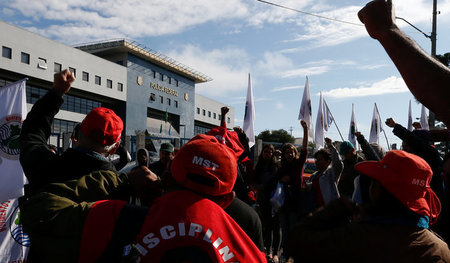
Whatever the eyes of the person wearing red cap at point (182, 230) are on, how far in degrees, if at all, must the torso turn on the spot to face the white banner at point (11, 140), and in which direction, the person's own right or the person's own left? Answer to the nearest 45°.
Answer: approximately 45° to the person's own left

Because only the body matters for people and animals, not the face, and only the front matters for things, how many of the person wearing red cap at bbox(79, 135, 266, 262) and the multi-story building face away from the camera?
1

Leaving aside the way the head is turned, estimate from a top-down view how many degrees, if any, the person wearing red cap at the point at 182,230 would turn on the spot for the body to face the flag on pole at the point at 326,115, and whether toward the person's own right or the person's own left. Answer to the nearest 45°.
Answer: approximately 45° to the person's own right

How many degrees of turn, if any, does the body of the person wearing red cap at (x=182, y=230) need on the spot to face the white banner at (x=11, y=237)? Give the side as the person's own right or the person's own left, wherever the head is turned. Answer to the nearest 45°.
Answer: approximately 45° to the person's own left

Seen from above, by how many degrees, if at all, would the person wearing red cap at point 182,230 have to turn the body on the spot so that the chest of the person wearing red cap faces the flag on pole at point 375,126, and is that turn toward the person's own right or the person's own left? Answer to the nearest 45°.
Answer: approximately 45° to the person's own right

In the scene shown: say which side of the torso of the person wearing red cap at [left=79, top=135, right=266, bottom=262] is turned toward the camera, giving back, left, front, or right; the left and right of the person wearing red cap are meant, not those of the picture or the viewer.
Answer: back

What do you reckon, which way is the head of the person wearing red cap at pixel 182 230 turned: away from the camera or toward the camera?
away from the camera

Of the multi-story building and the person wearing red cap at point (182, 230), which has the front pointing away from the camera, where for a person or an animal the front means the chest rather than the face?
the person wearing red cap

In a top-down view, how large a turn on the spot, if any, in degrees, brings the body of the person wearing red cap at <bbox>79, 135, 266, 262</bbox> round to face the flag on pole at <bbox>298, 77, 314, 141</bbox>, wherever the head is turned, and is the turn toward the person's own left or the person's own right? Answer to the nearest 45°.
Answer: approximately 45° to the person's own right

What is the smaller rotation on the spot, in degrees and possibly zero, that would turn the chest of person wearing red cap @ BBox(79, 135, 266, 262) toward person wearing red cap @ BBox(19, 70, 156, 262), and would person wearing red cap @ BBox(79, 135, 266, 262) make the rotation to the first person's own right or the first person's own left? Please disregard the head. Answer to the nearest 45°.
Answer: approximately 45° to the first person's own left

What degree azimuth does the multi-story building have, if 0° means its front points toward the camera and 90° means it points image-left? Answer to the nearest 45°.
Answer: approximately 315°

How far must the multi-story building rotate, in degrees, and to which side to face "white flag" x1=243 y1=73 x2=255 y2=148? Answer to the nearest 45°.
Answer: approximately 45° to its right

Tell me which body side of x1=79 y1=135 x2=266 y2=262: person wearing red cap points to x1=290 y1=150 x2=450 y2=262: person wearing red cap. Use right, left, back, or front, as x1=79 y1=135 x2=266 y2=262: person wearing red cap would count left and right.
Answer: right

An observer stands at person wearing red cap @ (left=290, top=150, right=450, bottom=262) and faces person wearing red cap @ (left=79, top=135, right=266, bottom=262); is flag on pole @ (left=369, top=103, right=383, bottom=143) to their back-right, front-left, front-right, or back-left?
back-right
